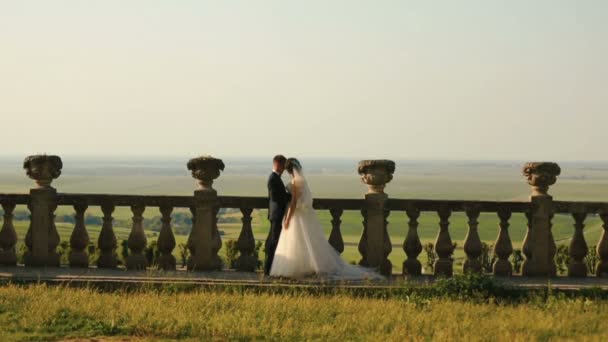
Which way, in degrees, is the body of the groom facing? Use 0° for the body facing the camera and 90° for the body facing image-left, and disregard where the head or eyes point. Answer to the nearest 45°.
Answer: approximately 270°
